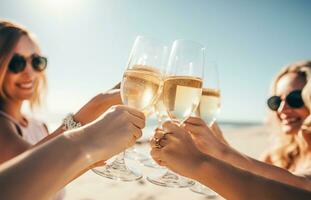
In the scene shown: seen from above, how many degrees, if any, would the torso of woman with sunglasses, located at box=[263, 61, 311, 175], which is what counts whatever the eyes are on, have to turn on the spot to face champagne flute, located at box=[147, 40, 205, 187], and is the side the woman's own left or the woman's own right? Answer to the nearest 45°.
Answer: approximately 45° to the woman's own left

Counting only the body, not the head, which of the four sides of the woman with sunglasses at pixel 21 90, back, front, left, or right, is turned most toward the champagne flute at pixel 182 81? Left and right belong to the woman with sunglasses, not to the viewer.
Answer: front

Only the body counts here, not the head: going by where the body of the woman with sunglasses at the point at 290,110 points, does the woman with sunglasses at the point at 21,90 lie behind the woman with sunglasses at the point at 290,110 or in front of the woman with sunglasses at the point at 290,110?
in front

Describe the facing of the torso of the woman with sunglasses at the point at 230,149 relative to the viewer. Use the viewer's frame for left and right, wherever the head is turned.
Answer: facing the viewer and to the left of the viewer

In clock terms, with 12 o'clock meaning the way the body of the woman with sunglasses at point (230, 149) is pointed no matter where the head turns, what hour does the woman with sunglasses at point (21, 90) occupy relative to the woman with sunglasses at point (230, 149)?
the woman with sunglasses at point (21, 90) is roughly at 2 o'clock from the woman with sunglasses at point (230, 149).

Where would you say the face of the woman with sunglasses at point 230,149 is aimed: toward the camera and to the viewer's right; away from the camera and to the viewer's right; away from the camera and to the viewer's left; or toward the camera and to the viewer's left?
toward the camera and to the viewer's left

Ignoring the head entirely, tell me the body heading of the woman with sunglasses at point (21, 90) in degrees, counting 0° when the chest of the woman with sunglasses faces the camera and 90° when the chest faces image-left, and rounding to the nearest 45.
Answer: approximately 315°

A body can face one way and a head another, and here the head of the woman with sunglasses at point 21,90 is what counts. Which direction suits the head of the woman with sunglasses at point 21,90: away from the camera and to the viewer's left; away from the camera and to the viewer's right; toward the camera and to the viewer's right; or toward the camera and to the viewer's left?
toward the camera and to the viewer's right
